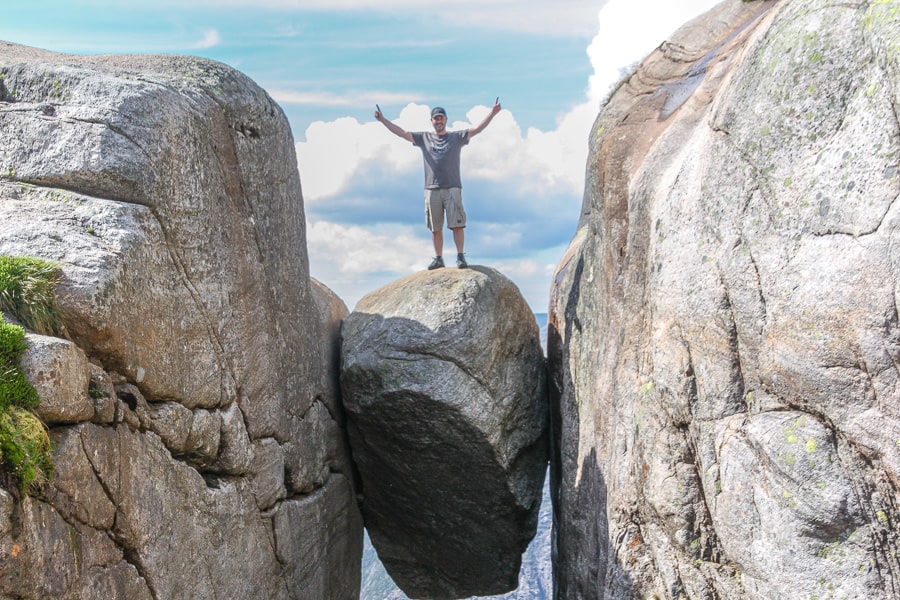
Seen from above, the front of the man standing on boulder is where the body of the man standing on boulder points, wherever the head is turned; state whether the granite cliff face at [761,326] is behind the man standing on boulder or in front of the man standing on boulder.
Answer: in front

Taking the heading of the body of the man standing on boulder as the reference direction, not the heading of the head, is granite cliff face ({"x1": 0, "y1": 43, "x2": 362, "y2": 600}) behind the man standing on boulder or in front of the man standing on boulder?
in front

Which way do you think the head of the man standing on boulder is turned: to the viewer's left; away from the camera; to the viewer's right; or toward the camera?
toward the camera

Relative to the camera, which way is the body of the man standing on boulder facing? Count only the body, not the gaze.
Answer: toward the camera
